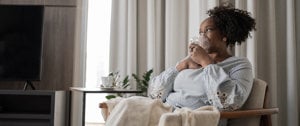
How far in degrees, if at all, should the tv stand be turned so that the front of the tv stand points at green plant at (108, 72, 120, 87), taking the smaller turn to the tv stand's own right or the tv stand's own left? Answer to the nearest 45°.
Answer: approximately 90° to the tv stand's own left

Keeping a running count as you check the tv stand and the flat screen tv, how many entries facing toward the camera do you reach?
2

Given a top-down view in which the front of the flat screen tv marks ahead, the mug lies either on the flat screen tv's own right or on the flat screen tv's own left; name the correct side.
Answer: on the flat screen tv's own left

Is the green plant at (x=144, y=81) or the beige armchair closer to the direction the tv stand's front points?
the beige armchair

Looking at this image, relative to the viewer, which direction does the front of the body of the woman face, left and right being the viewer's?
facing the viewer and to the left of the viewer

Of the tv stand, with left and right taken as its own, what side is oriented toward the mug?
left

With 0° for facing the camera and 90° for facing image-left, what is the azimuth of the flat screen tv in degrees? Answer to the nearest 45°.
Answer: approximately 0°

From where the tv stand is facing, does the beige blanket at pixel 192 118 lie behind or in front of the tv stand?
in front

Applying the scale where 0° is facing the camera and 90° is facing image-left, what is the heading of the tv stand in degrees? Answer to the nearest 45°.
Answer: approximately 0°
